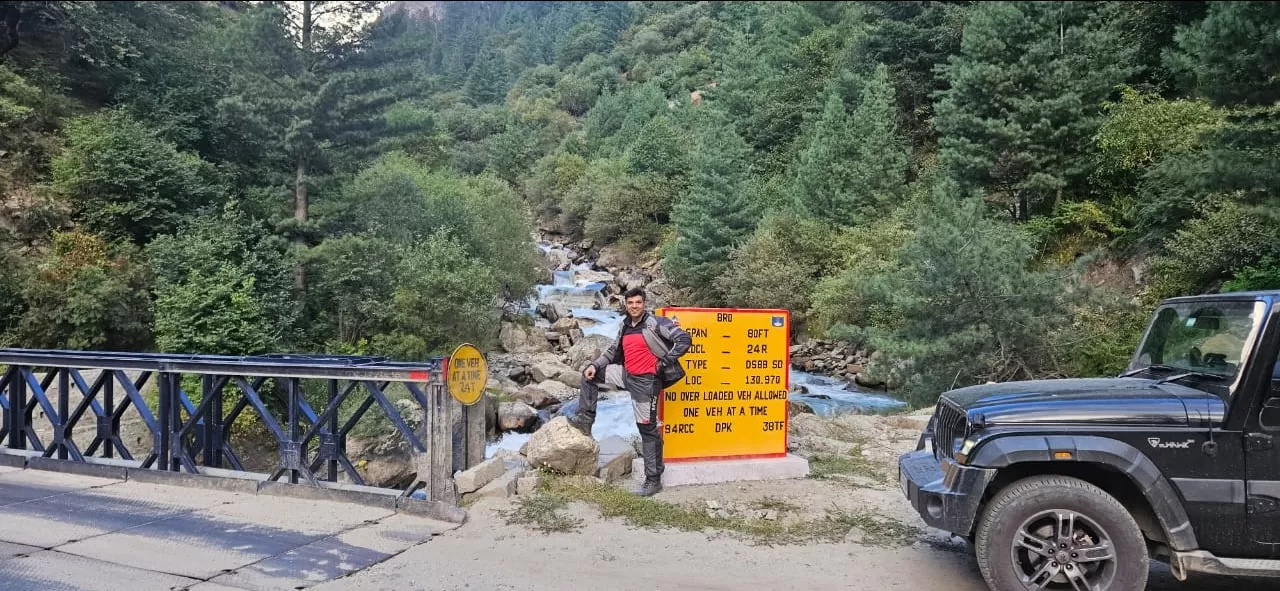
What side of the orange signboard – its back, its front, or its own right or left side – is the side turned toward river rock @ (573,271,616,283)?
back

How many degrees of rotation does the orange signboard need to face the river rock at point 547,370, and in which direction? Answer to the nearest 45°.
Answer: approximately 180°

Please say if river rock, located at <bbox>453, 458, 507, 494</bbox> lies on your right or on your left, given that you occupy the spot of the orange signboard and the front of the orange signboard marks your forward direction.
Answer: on your right

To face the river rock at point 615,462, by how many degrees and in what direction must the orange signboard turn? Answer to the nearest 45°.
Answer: approximately 90° to its right

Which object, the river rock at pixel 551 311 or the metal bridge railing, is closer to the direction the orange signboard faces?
the metal bridge railing

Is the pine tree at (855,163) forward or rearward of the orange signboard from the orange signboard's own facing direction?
rearward

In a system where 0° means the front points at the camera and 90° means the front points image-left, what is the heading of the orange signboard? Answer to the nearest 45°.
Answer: approximately 0°

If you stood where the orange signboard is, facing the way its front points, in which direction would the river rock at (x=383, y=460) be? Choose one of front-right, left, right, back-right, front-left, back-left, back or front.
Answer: back-right

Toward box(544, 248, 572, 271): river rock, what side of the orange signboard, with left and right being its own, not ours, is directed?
back

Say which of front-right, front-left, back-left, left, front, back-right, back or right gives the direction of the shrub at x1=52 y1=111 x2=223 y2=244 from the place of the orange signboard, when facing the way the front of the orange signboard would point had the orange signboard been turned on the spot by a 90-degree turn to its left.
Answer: back-left

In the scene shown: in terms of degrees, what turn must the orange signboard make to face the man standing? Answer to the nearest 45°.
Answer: approximately 45° to its right

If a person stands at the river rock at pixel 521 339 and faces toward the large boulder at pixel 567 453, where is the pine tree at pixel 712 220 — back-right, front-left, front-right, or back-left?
back-left
